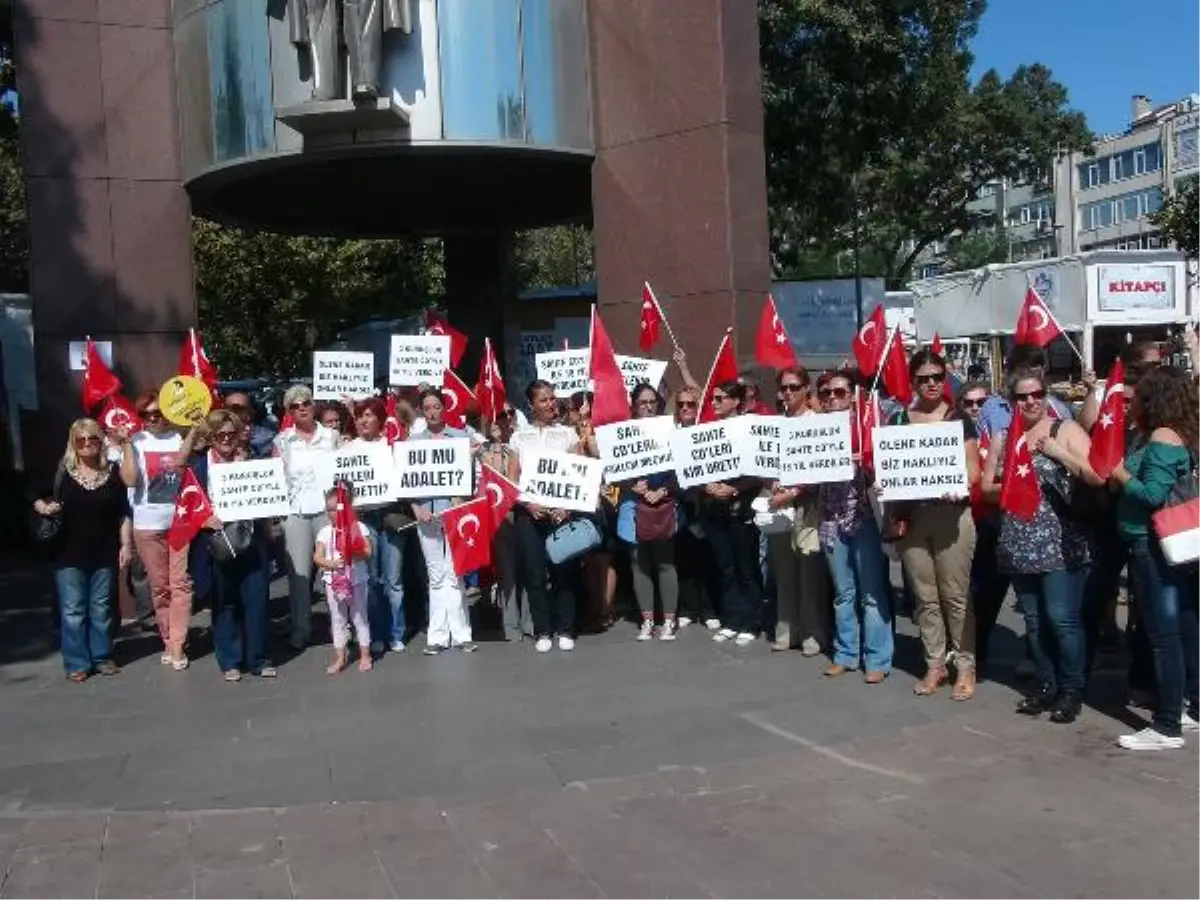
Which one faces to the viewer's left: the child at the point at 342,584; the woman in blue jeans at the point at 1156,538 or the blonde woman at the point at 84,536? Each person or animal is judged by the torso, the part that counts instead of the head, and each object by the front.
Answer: the woman in blue jeans

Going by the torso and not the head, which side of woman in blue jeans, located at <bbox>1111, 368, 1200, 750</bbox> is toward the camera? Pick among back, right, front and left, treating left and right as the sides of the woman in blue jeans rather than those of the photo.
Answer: left

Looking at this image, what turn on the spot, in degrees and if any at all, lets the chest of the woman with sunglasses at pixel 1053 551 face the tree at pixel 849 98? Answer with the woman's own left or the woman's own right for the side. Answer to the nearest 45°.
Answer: approximately 135° to the woman's own right

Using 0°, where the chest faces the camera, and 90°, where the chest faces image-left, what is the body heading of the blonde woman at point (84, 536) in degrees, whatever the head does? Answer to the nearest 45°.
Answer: approximately 0°

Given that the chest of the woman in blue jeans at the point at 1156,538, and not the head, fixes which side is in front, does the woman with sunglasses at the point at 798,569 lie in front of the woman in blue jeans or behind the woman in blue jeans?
in front

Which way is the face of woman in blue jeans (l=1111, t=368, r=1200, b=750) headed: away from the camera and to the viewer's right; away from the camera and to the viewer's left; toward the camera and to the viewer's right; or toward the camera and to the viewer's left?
away from the camera and to the viewer's left
